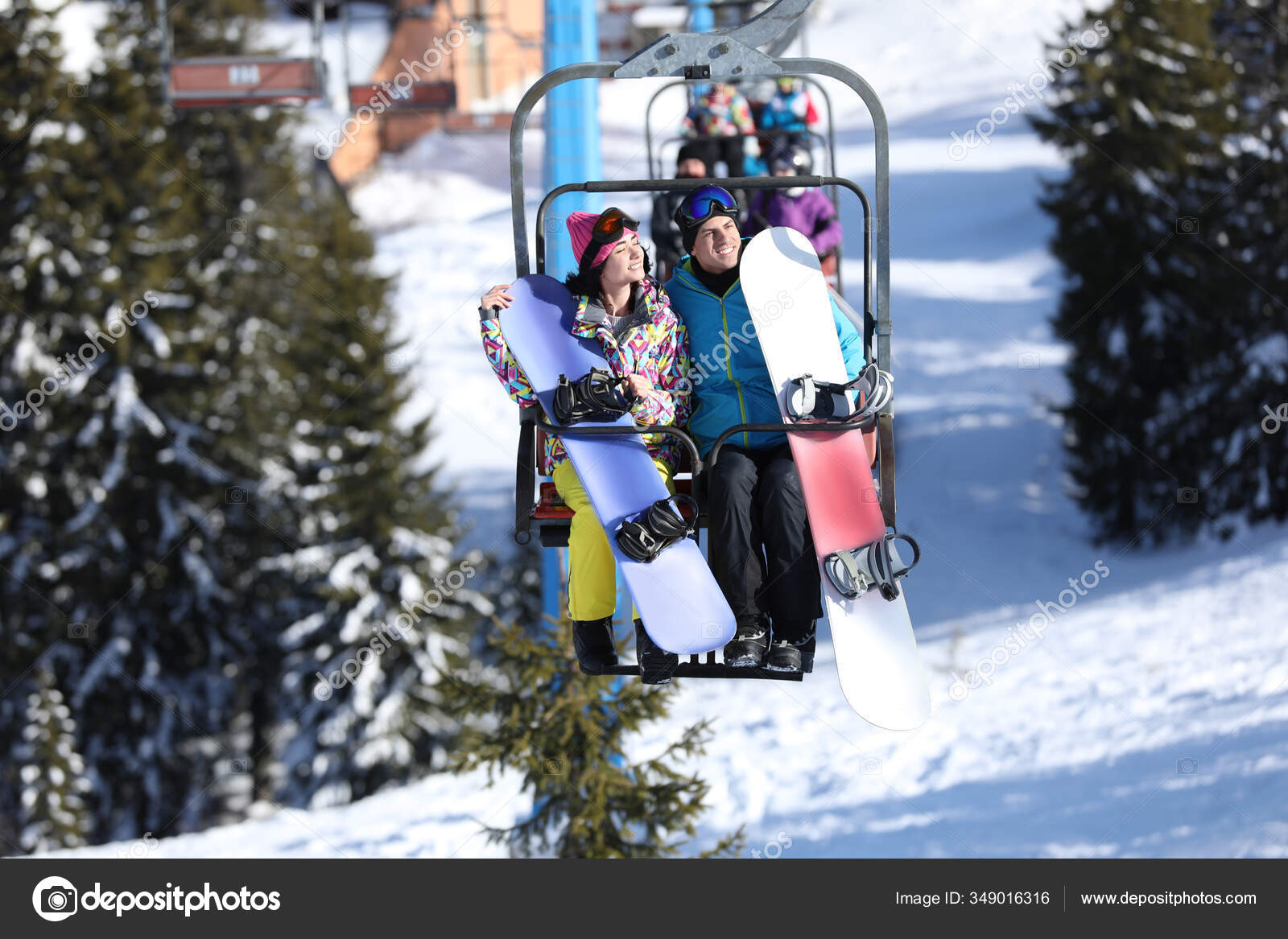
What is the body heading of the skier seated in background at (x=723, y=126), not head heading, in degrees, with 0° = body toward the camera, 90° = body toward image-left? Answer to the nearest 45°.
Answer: approximately 0°

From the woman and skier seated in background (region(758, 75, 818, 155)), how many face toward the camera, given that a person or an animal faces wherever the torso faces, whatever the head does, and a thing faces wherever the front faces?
2

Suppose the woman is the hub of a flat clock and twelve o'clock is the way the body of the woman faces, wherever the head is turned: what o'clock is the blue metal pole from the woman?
The blue metal pole is roughly at 6 o'clock from the woman.
